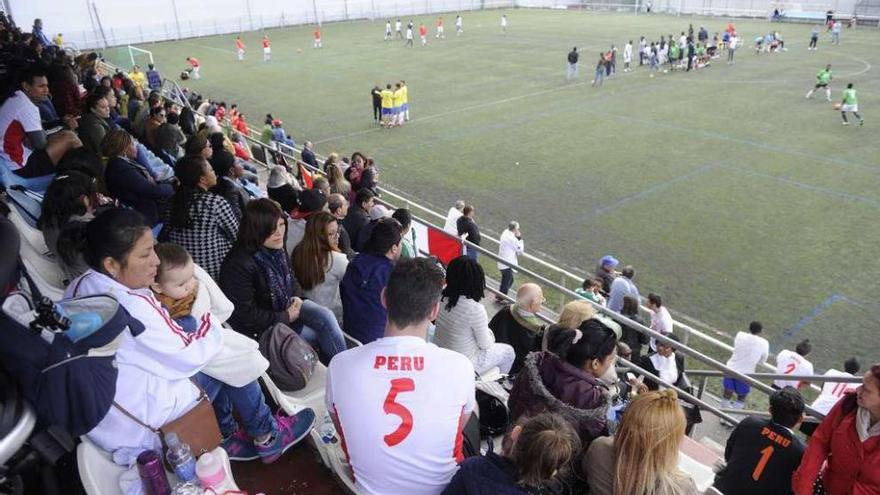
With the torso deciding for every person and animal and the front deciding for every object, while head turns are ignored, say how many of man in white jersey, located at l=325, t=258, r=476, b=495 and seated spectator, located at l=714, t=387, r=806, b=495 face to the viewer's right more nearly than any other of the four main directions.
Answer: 0

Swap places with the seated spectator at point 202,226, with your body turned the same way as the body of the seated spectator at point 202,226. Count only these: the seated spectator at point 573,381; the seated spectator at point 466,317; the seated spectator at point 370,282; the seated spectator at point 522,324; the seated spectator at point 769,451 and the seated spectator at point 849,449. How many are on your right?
6

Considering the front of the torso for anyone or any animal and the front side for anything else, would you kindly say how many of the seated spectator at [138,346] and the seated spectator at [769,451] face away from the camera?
1

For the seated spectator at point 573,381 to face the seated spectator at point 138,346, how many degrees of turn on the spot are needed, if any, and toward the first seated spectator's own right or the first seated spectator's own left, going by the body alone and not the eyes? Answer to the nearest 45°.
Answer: approximately 135° to the first seated spectator's own left

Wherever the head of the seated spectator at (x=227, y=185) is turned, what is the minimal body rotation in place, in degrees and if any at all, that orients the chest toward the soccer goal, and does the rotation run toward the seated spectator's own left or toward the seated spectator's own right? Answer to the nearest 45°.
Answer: approximately 45° to the seated spectator's own left

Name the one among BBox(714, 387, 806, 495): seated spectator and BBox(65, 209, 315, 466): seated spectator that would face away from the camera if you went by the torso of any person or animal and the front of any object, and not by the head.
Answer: BBox(714, 387, 806, 495): seated spectator

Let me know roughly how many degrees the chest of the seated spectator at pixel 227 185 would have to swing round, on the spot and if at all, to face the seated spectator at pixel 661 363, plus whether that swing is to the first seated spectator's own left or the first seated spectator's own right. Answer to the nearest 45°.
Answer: approximately 90° to the first seated spectator's own right

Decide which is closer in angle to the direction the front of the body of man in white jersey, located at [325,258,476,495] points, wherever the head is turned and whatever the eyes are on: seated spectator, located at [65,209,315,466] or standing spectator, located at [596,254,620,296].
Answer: the standing spectator

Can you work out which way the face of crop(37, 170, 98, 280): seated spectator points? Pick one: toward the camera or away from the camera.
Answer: away from the camera

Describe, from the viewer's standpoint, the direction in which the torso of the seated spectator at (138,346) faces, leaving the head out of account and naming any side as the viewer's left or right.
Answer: facing to the right of the viewer

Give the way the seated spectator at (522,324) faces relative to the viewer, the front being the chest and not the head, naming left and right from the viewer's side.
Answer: facing away from the viewer and to the right of the viewer

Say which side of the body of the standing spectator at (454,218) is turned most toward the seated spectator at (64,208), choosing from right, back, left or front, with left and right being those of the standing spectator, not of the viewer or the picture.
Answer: back

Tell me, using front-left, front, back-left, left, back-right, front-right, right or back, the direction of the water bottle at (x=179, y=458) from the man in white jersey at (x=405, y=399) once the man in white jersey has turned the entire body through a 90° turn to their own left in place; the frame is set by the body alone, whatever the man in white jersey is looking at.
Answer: front

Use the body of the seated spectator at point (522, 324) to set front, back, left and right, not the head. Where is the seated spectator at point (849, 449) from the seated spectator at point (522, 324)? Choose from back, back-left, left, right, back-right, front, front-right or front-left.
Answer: right

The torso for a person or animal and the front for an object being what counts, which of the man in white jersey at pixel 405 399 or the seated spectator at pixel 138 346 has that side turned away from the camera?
the man in white jersey

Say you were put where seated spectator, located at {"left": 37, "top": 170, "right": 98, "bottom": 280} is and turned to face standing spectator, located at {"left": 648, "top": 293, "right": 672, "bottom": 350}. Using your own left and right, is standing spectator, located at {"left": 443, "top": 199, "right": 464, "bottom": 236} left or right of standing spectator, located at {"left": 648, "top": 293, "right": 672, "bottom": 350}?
left

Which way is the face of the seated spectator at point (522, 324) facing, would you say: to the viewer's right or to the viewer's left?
to the viewer's right

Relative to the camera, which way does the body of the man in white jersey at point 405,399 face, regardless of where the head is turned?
away from the camera

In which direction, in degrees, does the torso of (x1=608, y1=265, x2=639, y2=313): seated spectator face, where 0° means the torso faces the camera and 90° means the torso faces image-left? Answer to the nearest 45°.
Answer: approximately 225°

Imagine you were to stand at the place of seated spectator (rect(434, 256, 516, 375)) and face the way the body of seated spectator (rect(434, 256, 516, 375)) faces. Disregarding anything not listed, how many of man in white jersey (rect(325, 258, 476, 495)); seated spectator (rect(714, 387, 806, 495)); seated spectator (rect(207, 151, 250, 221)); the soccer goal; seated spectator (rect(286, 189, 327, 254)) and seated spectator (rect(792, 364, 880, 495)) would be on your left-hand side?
3

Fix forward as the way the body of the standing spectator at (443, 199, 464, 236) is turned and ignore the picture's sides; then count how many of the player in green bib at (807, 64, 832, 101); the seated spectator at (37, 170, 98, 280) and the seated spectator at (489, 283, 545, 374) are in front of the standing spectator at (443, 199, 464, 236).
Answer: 1
